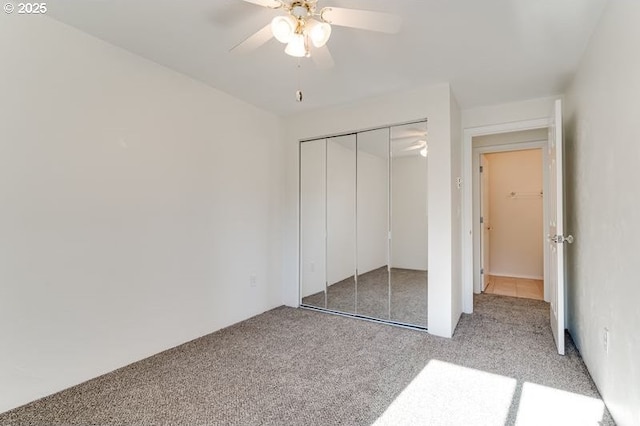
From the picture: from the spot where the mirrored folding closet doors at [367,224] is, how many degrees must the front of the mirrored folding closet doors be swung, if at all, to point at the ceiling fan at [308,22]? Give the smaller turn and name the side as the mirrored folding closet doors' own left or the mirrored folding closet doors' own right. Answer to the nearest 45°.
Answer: approximately 45° to the mirrored folding closet doors' own left

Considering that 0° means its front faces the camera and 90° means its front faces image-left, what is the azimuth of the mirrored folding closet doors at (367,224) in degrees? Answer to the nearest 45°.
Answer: approximately 45°
